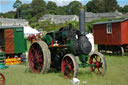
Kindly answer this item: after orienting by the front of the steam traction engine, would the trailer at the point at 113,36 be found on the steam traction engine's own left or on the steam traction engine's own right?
on the steam traction engine's own left

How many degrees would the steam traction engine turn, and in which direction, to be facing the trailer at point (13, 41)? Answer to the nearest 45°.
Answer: approximately 180°

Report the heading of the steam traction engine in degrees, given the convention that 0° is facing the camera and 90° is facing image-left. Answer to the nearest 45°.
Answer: approximately 315°
